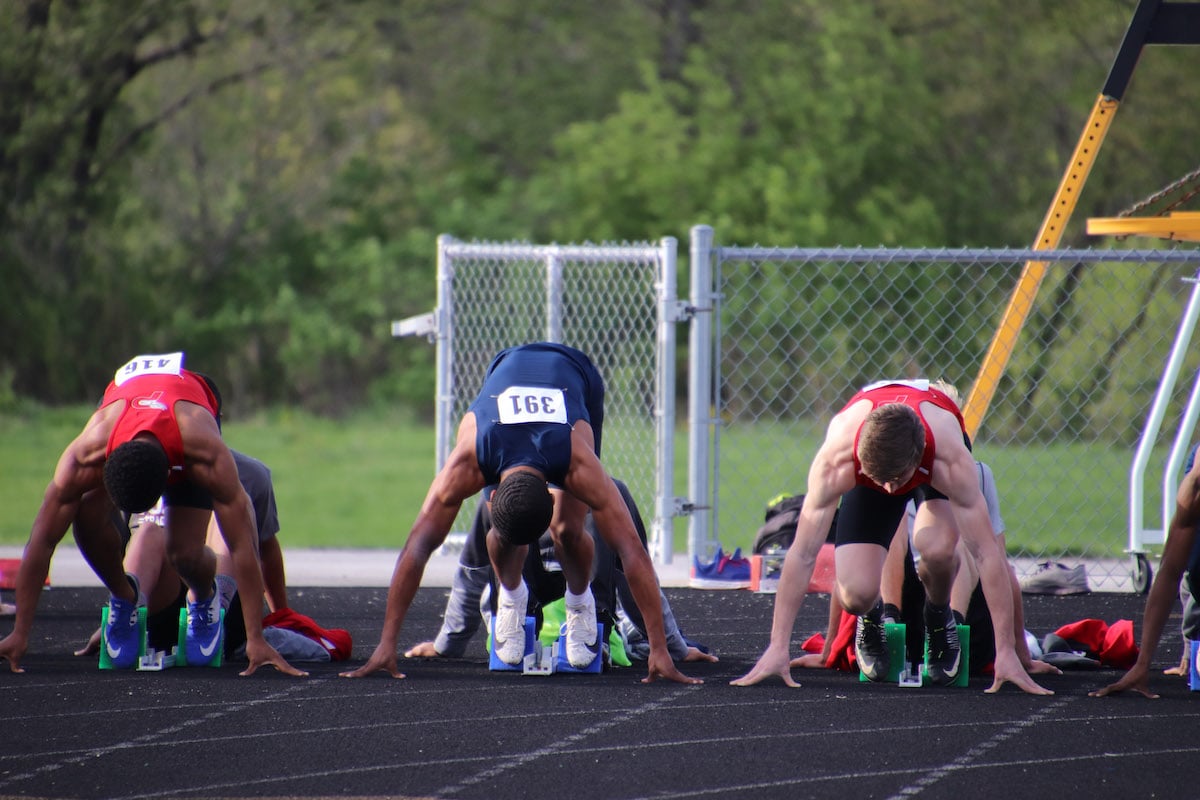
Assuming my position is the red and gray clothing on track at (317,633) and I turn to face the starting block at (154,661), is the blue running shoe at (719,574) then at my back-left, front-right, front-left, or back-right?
back-right

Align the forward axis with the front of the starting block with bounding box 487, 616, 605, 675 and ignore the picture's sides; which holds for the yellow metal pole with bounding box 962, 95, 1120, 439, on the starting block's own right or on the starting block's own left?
on the starting block's own left

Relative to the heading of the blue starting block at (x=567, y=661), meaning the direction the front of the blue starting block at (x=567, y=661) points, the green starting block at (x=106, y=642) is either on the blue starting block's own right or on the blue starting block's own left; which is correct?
on the blue starting block's own right

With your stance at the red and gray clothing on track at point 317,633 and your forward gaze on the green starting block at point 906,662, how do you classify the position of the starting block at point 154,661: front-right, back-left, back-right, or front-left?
back-right

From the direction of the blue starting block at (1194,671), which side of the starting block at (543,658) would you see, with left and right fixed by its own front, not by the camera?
left

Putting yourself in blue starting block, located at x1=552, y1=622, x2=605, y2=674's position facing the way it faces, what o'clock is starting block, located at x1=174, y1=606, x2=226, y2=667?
The starting block is roughly at 3 o'clock from the blue starting block.

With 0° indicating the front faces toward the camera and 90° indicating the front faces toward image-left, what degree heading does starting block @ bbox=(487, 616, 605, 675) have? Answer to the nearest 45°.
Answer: approximately 0°

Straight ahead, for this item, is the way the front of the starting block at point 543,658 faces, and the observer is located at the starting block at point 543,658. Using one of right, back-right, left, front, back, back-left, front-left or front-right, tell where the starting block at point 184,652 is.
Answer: right

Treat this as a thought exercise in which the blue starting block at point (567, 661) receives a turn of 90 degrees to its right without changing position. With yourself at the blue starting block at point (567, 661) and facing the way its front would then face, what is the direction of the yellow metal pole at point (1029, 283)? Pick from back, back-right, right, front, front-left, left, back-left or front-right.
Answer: back-right
